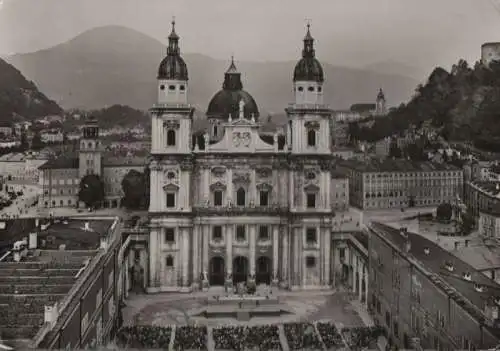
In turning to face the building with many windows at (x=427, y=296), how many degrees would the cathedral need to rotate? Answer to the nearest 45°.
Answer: approximately 45° to its left

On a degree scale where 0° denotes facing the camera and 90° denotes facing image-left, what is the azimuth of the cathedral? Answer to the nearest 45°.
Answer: approximately 0°
